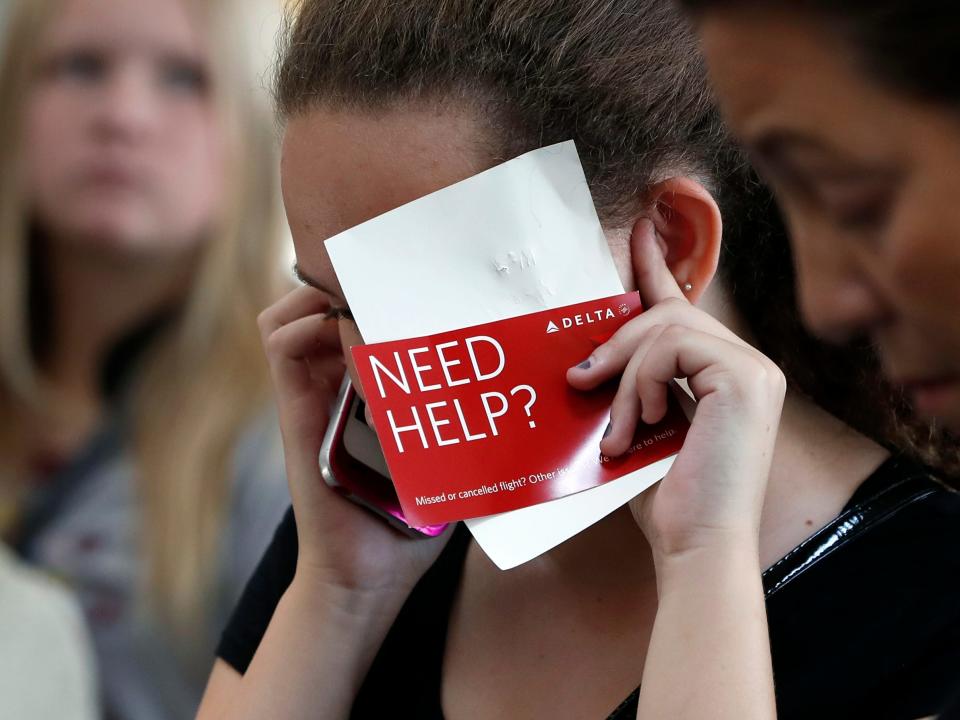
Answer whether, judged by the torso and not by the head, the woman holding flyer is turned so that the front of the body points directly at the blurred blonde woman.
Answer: no

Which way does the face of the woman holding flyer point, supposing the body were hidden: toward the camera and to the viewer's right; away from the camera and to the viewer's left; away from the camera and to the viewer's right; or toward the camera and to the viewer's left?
toward the camera and to the viewer's left
